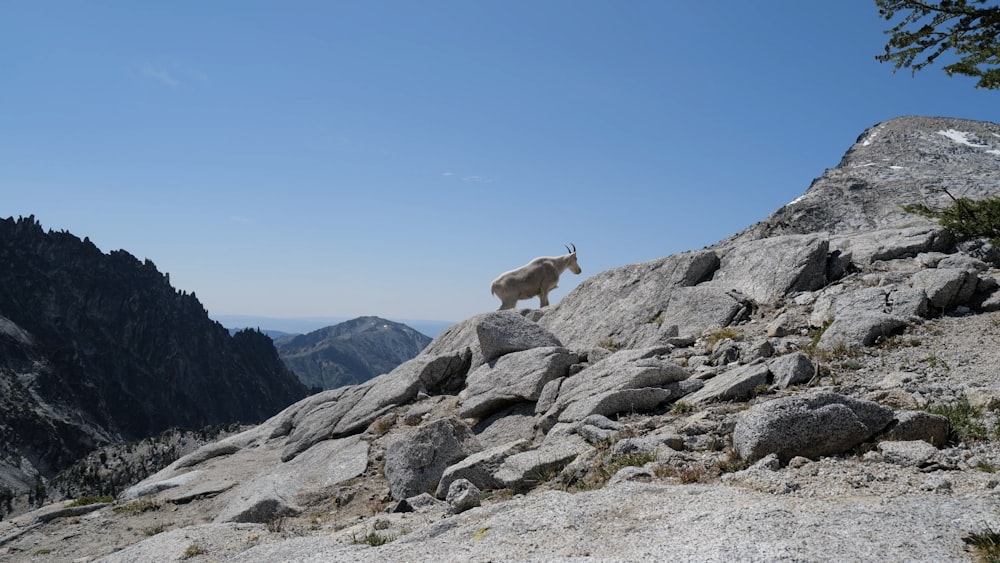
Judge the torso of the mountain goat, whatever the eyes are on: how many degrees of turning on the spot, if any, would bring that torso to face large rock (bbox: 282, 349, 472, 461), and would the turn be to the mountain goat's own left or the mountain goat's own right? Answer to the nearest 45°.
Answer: approximately 135° to the mountain goat's own right

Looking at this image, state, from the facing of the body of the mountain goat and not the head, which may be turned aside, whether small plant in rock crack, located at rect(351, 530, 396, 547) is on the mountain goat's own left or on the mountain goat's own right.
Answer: on the mountain goat's own right

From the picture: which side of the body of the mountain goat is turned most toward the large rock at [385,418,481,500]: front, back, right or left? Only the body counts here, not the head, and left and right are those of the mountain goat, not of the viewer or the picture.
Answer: right

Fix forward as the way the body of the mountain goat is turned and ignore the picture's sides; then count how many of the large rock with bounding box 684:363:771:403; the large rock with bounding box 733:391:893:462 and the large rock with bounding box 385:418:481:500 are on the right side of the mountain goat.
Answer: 3

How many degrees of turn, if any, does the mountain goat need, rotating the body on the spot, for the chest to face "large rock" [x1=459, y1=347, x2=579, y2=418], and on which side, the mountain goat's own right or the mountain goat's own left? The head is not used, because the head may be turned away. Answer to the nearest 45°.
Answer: approximately 90° to the mountain goat's own right

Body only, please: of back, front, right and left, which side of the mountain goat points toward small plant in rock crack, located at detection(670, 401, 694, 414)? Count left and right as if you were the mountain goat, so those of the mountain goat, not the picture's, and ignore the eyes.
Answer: right

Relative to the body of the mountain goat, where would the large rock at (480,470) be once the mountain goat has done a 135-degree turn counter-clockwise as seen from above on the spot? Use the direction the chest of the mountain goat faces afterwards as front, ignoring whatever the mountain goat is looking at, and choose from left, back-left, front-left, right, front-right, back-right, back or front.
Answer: back-left

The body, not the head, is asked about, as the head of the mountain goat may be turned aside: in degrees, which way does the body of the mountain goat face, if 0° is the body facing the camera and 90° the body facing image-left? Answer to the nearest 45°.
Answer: approximately 270°

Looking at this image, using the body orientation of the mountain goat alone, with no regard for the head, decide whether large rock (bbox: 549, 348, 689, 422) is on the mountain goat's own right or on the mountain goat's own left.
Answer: on the mountain goat's own right

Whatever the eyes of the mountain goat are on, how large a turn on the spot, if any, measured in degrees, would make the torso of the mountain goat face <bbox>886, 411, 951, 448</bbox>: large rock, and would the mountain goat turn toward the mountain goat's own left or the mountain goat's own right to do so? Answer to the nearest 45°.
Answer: approximately 90° to the mountain goat's own right
